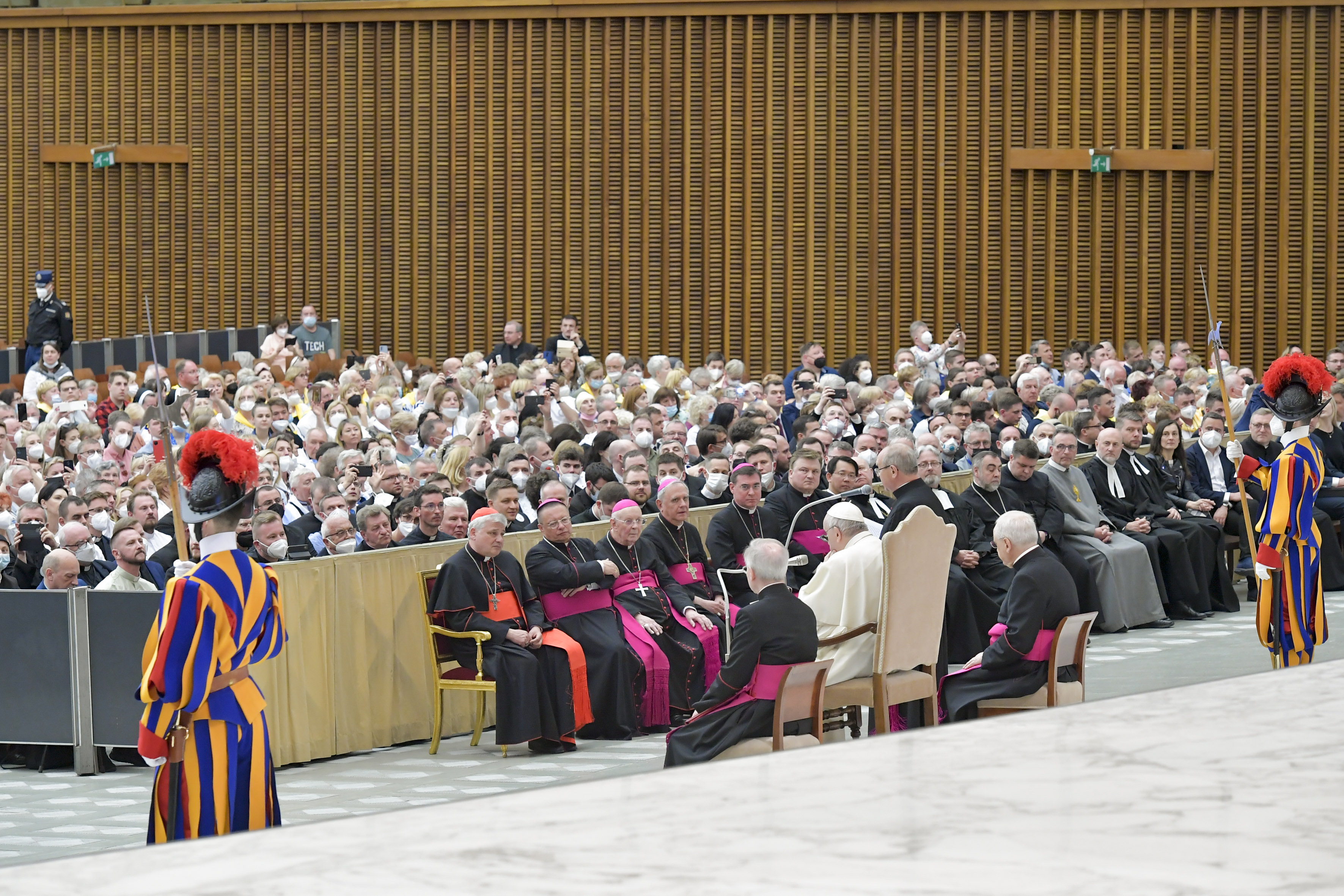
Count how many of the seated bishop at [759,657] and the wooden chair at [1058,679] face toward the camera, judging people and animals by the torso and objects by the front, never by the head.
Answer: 0

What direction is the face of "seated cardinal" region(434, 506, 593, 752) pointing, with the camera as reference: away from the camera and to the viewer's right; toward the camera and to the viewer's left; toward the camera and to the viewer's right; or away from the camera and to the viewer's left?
toward the camera and to the viewer's right

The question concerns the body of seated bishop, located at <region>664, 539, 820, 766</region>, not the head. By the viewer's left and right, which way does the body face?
facing away from the viewer and to the left of the viewer

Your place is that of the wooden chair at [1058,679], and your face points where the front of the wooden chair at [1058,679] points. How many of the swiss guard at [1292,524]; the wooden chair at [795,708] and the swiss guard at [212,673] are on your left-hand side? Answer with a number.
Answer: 2

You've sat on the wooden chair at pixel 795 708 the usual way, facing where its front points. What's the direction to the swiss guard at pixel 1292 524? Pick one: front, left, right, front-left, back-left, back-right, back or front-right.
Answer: right

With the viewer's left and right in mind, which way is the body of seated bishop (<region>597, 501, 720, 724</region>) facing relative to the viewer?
facing the viewer and to the right of the viewer

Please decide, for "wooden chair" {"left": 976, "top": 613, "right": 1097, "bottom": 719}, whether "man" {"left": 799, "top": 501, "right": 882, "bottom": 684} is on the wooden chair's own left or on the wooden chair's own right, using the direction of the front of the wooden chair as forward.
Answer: on the wooden chair's own left

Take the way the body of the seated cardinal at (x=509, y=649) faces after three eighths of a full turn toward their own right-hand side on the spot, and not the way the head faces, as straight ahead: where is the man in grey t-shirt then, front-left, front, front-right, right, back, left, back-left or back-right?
right

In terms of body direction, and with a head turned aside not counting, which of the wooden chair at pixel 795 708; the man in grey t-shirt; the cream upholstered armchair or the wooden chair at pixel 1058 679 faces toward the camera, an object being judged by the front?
the man in grey t-shirt

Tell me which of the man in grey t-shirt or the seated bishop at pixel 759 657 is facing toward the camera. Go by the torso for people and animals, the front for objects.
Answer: the man in grey t-shirt

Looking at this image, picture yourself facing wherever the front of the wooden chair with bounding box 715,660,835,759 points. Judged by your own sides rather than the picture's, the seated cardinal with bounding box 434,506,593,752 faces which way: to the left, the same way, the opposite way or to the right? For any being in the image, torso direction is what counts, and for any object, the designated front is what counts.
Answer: the opposite way

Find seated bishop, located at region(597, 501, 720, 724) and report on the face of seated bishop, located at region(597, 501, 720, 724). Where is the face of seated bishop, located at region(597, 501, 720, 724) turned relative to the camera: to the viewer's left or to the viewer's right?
to the viewer's right

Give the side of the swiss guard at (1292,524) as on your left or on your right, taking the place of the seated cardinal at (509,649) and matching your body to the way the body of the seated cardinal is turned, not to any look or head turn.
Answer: on your left

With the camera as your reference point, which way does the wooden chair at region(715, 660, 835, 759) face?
facing away from the viewer and to the left of the viewer

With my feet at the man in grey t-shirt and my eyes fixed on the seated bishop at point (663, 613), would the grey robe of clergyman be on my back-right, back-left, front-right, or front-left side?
front-left

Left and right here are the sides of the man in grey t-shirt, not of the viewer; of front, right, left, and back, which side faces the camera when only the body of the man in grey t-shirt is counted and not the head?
front

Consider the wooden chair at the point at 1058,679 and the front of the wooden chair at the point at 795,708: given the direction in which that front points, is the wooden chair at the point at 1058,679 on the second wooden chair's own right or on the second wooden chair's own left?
on the second wooden chair's own right

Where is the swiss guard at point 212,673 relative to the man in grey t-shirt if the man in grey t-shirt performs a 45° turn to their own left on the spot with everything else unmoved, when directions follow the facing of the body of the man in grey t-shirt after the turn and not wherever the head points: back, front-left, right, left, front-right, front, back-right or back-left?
front-right

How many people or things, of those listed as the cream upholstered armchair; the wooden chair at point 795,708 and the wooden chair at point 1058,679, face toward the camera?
0
